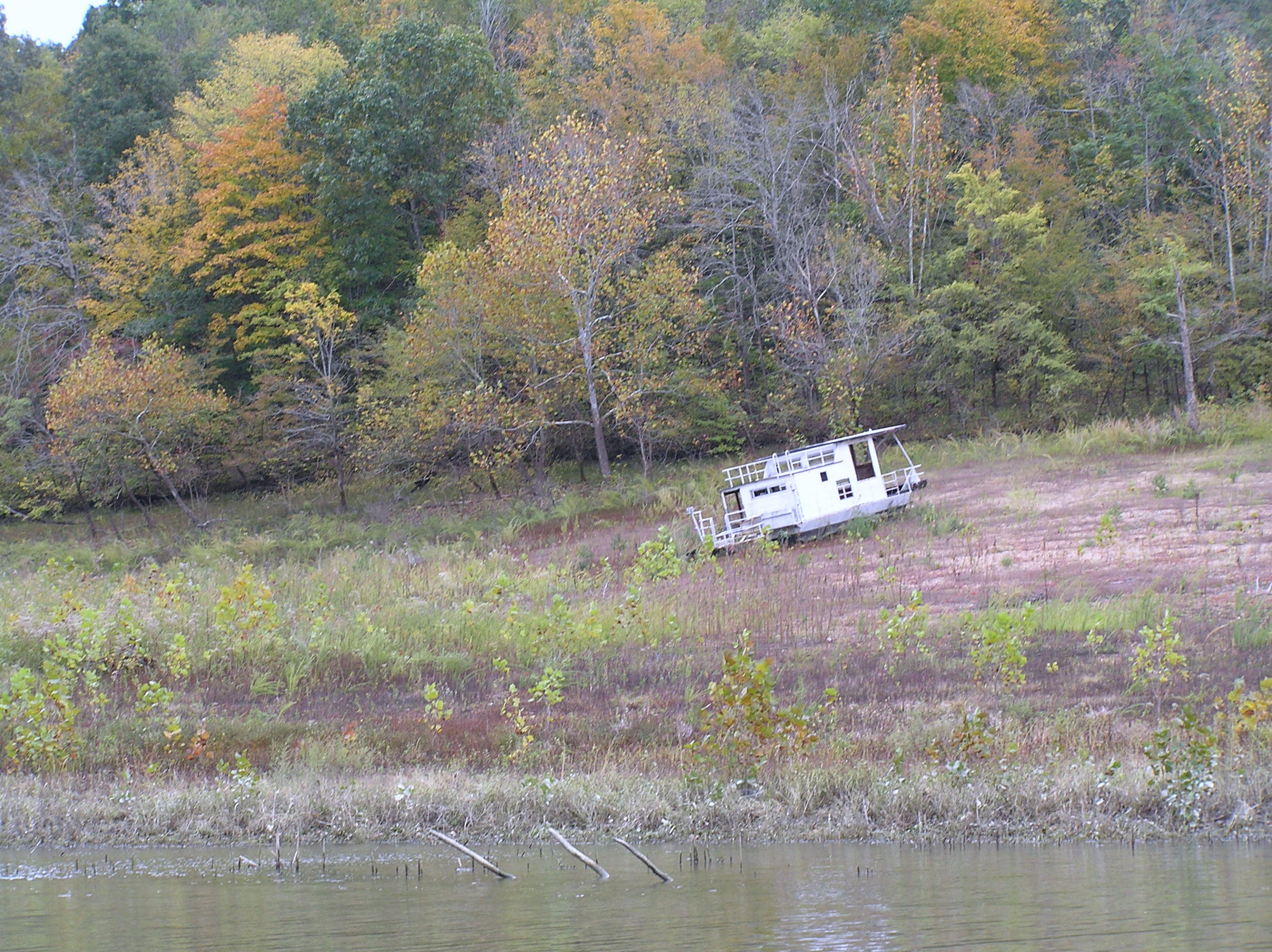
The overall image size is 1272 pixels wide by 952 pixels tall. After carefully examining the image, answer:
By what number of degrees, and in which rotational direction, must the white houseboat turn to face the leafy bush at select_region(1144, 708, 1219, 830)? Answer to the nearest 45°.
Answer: approximately 90° to its right

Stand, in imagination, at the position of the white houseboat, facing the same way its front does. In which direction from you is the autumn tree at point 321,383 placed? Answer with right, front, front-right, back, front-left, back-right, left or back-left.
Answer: back-left

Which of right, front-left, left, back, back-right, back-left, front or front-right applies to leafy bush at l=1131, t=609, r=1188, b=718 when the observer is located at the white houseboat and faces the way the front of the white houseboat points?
right

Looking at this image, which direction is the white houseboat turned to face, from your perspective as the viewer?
facing to the right of the viewer

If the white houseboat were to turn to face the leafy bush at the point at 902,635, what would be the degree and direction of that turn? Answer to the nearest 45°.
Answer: approximately 90° to its right

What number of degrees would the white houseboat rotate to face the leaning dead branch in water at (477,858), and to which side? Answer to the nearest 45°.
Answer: approximately 90° to its right
